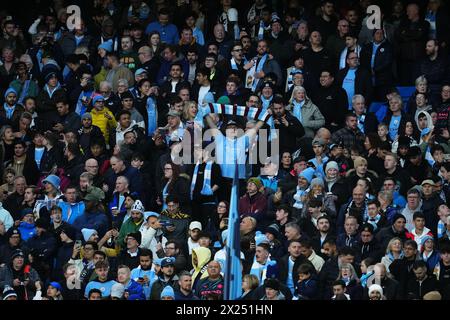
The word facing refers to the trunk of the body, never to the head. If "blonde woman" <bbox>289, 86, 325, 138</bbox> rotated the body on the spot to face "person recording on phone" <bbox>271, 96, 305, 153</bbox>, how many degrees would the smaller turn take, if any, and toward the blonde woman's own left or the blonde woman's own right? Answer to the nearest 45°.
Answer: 0° — they already face them

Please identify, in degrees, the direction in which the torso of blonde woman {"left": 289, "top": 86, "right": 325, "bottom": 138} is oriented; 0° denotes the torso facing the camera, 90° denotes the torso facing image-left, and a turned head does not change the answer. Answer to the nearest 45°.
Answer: approximately 45°

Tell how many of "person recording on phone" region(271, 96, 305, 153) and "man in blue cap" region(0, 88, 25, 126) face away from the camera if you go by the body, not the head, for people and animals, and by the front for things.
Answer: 0

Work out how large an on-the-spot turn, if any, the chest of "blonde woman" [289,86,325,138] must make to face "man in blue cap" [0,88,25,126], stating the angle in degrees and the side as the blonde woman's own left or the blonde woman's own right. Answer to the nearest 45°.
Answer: approximately 45° to the blonde woman's own right

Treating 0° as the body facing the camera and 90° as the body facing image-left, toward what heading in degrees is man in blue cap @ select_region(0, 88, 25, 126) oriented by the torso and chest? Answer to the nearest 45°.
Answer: approximately 0°

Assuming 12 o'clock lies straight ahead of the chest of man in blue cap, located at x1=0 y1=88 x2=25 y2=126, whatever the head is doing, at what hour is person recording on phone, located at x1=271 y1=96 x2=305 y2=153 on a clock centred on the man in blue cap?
The person recording on phone is roughly at 10 o'clock from the man in blue cap.
